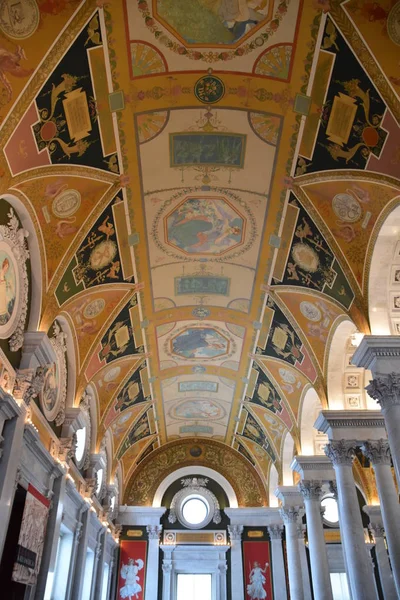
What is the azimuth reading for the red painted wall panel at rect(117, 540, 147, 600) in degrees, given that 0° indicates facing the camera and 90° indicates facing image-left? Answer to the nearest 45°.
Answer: approximately 0°

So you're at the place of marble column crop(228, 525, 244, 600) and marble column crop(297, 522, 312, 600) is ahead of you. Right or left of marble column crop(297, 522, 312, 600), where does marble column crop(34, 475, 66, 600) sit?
right

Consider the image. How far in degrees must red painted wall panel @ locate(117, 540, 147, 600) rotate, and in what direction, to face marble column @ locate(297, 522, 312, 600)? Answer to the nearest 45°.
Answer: approximately 45° to its left

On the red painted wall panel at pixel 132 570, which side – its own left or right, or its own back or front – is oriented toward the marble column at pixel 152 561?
left

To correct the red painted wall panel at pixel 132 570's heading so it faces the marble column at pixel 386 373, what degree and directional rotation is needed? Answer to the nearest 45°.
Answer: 0° — it already faces it

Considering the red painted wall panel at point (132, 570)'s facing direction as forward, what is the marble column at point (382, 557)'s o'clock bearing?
The marble column is roughly at 10 o'clock from the red painted wall panel.

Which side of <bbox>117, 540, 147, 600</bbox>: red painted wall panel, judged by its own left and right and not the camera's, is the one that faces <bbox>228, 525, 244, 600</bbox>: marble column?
left
